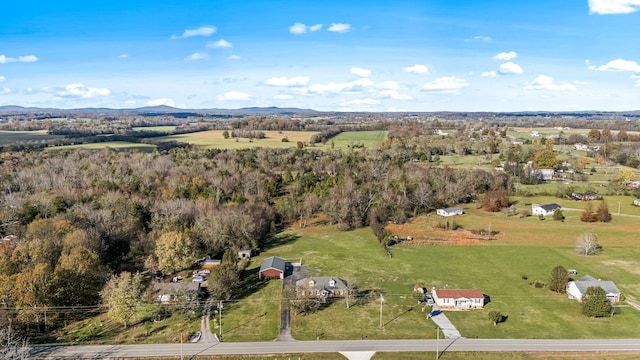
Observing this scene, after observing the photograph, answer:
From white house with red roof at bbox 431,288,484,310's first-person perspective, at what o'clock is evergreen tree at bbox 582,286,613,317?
The evergreen tree is roughly at 9 o'clock from the white house with red roof.

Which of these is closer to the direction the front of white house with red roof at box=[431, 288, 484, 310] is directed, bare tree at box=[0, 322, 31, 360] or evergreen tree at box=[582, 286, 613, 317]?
the bare tree

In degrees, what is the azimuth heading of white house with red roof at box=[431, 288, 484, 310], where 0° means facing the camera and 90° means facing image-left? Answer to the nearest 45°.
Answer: approximately 0°

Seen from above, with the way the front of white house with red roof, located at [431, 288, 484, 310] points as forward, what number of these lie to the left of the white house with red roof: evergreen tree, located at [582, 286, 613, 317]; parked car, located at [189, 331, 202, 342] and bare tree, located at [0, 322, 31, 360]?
1

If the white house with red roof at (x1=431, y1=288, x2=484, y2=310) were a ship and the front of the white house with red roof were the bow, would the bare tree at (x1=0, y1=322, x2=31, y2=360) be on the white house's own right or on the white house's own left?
on the white house's own right

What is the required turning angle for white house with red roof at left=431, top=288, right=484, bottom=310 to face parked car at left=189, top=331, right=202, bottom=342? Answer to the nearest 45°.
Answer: approximately 45° to its right

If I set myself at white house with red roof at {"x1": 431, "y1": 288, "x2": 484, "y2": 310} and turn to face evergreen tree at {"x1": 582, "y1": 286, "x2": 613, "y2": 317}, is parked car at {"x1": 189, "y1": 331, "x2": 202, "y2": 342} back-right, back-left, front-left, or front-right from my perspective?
back-right
